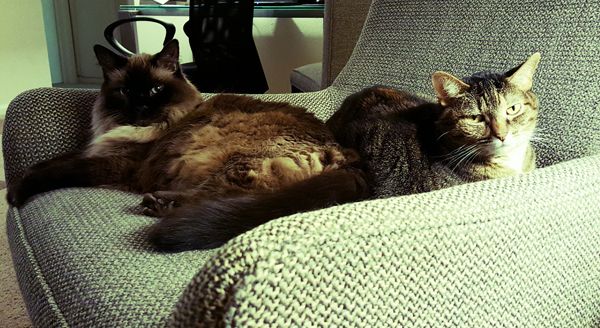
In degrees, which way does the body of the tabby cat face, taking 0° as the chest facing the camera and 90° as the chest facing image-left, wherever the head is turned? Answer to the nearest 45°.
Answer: approximately 315°

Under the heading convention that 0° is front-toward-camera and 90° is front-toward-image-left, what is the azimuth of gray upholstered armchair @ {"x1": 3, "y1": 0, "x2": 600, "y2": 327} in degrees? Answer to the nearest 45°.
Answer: approximately 45°
